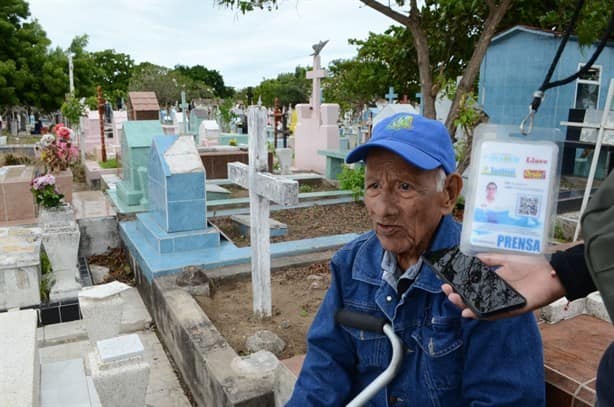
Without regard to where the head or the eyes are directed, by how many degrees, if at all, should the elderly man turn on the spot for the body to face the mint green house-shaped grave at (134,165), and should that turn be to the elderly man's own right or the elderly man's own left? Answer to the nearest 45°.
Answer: approximately 90° to the elderly man's own right

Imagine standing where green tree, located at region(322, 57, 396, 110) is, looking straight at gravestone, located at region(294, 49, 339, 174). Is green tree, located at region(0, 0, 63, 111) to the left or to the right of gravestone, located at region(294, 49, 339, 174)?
right

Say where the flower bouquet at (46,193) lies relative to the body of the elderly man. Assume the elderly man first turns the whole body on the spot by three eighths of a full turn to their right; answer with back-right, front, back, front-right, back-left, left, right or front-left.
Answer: front-left

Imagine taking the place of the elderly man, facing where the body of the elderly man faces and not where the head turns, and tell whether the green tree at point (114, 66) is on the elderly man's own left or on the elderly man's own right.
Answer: on the elderly man's own right

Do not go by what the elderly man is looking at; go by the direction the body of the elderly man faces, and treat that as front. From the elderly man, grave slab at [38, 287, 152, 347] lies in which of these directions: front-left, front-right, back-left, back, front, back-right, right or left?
right

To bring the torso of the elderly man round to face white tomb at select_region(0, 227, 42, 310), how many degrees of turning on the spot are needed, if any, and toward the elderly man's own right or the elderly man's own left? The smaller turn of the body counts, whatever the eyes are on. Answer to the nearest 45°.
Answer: approximately 90° to the elderly man's own right

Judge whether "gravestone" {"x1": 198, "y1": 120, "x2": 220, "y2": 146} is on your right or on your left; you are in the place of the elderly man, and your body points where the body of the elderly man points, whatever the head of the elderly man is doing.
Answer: on your right

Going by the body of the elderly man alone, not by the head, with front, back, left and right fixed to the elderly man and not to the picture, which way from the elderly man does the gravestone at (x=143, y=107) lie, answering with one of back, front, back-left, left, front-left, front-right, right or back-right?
right

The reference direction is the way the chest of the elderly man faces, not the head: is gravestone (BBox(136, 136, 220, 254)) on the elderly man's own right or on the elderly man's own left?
on the elderly man's own right

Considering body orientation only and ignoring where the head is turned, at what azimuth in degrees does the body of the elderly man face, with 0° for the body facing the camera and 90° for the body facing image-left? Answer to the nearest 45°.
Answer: approximately 45°

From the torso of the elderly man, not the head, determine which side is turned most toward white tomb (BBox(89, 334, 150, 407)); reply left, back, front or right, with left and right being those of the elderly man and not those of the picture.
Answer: right

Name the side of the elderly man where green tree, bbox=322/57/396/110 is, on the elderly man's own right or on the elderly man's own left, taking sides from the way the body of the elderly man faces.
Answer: on the elderly man's own right

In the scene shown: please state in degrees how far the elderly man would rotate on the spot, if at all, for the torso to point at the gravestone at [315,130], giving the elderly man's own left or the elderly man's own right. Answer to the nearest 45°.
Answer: approximately 135° to the elderly man's own right

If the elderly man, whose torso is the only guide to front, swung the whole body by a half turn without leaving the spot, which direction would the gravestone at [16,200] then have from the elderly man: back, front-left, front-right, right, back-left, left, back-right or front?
left
